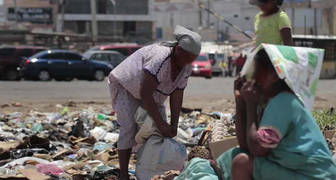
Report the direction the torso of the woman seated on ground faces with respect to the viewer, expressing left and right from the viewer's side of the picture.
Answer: facing to the left of the viewer

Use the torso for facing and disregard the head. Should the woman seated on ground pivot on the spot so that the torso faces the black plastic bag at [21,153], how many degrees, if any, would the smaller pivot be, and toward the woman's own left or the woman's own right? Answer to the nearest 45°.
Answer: approximately 45° to the woman's own right

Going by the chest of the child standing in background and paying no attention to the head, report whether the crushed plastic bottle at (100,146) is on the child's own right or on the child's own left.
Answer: on the child's own right

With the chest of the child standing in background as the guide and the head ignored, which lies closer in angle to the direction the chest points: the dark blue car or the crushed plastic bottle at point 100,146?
the crushed plastic bottle

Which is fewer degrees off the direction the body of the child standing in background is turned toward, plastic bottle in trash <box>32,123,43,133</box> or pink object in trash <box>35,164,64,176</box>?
the pink object in trash

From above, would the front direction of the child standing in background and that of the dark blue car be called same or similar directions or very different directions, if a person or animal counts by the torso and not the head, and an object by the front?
very different directions
